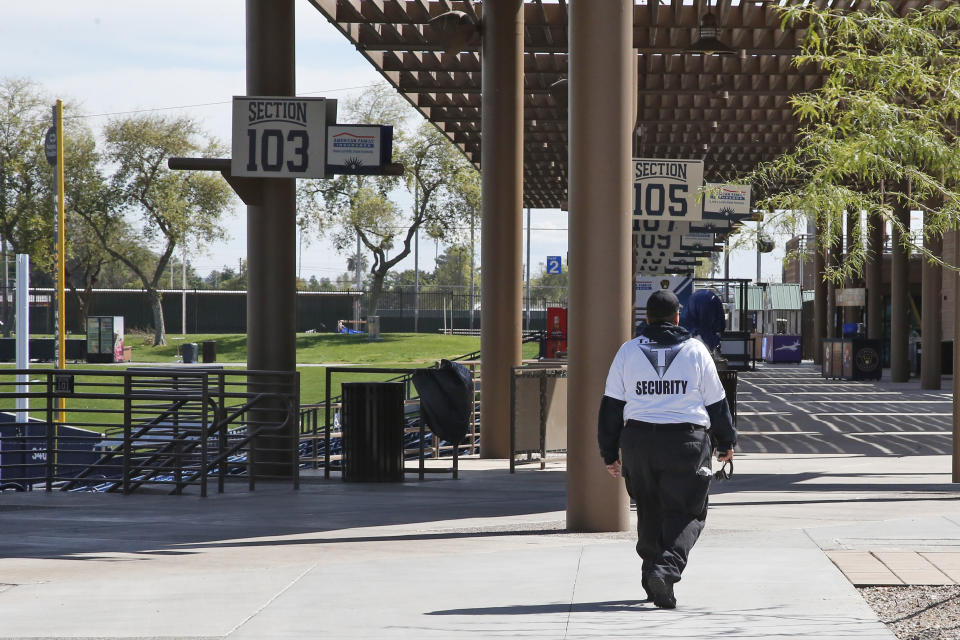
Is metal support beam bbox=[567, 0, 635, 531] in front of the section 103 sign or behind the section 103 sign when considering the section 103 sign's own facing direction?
in front

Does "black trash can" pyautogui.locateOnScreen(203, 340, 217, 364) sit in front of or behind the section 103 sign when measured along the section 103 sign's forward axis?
behind

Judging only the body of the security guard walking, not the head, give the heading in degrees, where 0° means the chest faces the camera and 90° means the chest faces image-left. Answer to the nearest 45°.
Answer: approximately 180°

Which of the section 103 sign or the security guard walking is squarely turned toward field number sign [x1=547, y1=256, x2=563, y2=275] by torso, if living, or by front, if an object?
the security guard walking

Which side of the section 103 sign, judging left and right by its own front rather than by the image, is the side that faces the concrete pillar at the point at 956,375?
left

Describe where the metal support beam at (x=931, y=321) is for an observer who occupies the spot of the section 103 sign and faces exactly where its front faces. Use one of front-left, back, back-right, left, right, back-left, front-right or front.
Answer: back-left

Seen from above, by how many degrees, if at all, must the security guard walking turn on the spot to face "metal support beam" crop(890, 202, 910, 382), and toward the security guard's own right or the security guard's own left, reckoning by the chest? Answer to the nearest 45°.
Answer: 0° — they already face it

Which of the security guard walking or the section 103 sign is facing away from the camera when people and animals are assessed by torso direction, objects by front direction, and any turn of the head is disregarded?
the security guard walking

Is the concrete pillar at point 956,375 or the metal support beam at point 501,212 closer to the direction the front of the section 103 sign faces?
the concrete pillar

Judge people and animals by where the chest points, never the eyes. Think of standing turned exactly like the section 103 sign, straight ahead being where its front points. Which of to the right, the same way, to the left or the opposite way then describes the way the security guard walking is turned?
the opposite way

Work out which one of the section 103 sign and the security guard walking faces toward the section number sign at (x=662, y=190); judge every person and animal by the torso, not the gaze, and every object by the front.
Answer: the security guard walking

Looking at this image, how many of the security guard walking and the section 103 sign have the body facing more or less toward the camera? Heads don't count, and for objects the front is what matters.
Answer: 1

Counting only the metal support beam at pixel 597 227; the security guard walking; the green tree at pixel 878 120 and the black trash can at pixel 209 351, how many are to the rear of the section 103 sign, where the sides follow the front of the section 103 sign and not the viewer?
1

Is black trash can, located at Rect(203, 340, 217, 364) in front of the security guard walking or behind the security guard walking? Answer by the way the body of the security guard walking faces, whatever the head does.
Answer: in front

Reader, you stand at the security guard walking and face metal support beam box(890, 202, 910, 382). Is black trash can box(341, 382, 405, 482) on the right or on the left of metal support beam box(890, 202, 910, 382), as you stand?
left

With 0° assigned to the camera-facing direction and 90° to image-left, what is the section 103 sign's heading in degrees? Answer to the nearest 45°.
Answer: approximately 0°
